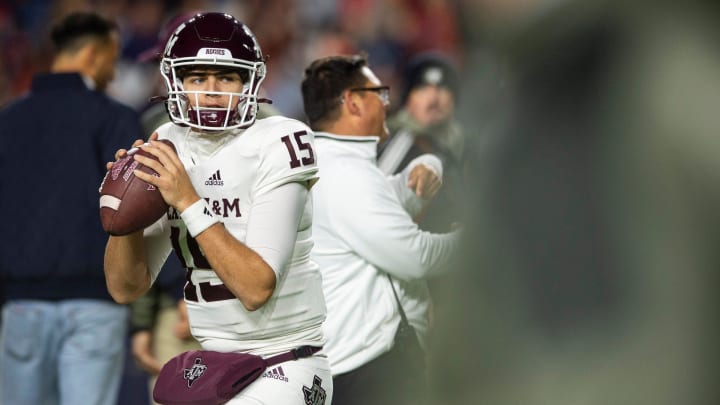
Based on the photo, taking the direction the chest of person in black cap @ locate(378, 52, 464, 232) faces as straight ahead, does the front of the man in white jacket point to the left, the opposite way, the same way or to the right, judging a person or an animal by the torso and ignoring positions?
to the left

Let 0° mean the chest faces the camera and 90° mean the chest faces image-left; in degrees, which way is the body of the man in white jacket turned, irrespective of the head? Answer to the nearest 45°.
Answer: approximately 270°

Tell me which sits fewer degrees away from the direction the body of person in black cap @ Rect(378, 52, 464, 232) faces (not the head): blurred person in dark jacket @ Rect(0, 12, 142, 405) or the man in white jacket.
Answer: the man in white jacket

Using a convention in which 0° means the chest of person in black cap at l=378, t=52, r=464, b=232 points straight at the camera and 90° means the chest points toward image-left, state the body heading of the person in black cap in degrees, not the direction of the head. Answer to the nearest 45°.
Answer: approximately 0°

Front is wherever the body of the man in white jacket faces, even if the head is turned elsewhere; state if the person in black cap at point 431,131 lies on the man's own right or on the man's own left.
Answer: on the man's own left

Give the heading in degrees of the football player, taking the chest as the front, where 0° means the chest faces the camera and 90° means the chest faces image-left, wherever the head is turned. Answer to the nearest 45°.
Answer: approximately 45°

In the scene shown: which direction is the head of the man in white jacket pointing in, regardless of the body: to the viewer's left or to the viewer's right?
to the viewer's right

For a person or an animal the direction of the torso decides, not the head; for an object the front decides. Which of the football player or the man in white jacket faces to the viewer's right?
the man in white jacket

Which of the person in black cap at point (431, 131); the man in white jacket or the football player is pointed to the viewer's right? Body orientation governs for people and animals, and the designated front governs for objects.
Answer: the man in white jacket

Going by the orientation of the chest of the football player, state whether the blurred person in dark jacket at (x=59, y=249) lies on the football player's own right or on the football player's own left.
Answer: on the football player's own right
